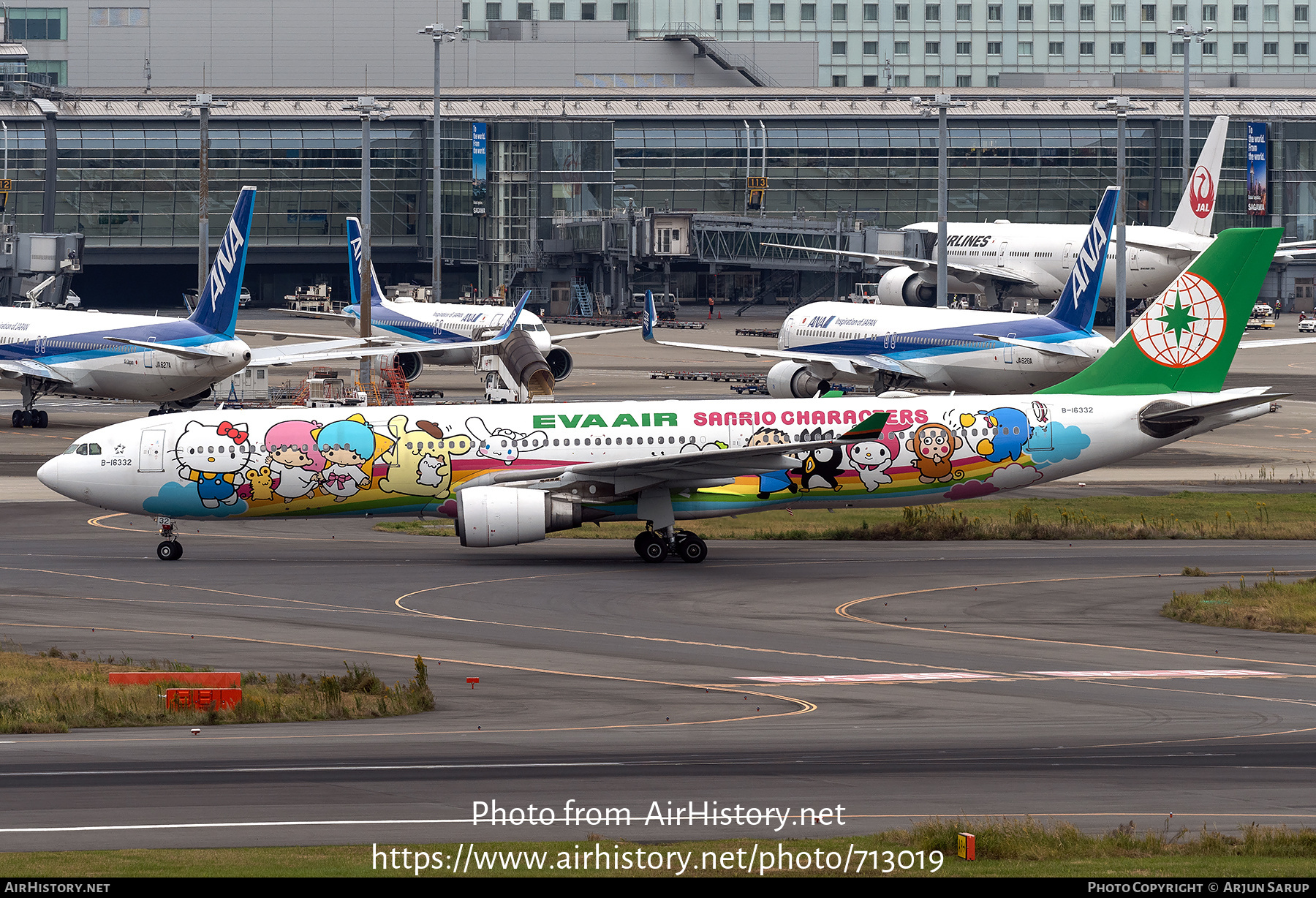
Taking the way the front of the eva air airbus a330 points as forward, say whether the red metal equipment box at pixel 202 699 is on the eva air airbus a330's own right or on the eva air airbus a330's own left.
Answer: on the eva air airbus a330's own left

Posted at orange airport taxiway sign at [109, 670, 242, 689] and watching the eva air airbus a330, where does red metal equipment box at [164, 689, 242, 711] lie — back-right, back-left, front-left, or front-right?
back-right

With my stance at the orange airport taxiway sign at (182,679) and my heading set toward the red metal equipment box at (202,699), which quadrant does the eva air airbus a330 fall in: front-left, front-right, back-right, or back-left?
back-left

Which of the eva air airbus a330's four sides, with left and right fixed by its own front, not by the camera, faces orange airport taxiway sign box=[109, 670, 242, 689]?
left

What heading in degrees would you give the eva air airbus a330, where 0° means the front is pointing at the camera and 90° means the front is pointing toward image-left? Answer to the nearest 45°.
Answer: approximately 90°
